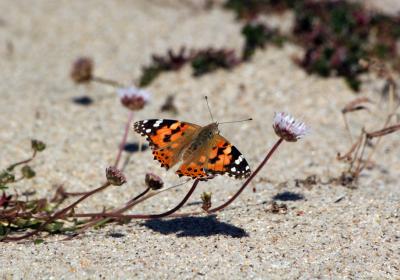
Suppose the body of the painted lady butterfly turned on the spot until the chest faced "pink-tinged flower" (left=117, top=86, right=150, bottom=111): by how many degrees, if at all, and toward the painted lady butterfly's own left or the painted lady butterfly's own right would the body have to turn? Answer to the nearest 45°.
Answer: approximately 45° to the painted lady butterfly's own left

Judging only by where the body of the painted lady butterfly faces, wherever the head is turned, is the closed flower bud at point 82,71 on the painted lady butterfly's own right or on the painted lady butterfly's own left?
on the painted lady butterfly's own left

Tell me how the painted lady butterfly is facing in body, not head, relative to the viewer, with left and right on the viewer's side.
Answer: facing away from the viewer and to the right of the viewer

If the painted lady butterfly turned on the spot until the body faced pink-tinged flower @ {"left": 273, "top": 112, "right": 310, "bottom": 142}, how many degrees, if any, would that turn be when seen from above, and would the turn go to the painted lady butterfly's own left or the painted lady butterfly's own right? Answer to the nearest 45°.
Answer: approximately 45° to the painted lady butterfly's own right
